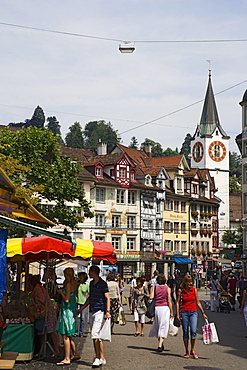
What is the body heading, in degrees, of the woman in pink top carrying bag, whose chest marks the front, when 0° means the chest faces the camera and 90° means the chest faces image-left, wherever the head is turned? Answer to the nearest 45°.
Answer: approximately 180°

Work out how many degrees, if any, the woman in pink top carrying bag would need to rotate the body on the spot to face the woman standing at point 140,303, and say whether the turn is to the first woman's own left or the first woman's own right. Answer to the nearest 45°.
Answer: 0° — they already face them

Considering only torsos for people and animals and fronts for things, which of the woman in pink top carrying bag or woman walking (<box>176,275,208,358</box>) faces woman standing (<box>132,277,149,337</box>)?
the woman in pink top carrying bag

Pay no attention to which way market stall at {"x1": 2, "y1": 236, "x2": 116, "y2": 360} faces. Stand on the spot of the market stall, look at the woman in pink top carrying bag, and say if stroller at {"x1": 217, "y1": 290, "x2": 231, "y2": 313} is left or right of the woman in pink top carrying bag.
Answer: left

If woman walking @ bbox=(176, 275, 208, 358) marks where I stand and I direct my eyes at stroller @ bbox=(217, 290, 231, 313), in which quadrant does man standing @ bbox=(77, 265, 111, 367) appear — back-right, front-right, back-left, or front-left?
back-left

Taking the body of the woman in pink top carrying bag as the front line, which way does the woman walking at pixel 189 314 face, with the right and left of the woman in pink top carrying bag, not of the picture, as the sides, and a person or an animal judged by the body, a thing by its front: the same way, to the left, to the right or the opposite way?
the opposite way

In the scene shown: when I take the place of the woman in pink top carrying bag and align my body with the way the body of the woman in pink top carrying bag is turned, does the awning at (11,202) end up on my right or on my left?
on my left

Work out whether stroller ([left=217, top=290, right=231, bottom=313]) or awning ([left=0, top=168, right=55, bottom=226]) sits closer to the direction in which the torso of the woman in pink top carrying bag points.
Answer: the stroller
